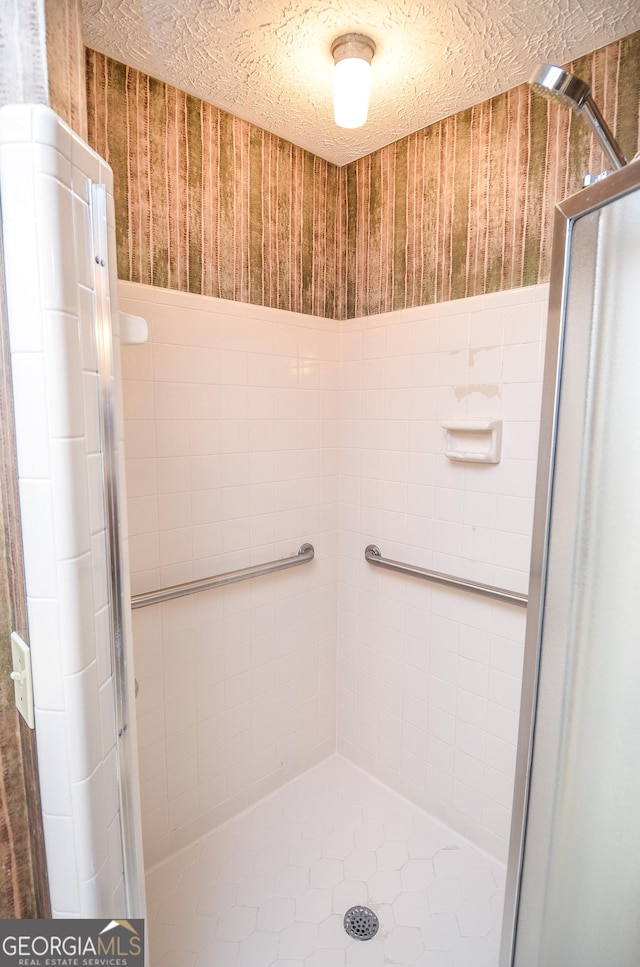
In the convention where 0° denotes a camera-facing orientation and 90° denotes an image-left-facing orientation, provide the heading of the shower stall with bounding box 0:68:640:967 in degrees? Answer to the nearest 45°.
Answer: approximately 0°
